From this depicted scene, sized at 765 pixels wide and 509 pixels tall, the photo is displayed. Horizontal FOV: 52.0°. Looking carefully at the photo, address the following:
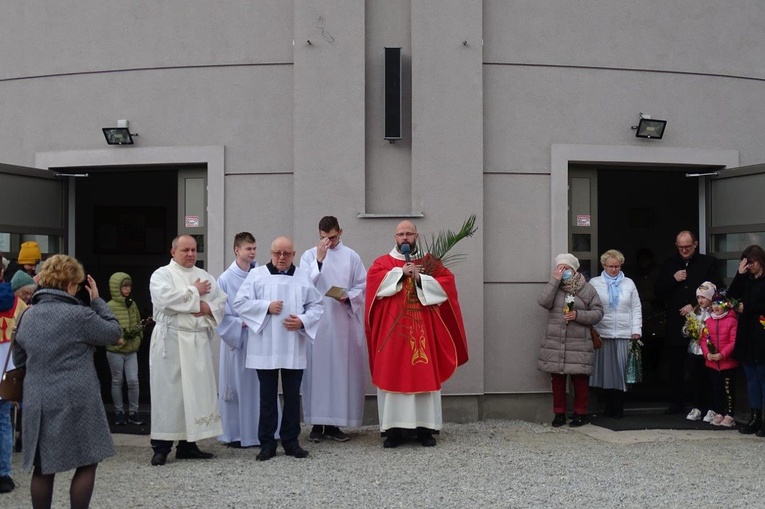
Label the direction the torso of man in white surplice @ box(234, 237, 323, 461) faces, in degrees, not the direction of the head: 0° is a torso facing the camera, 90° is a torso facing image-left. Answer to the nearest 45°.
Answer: approximately 0°

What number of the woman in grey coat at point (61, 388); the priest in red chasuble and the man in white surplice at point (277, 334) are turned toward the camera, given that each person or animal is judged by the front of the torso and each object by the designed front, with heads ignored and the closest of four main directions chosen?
2

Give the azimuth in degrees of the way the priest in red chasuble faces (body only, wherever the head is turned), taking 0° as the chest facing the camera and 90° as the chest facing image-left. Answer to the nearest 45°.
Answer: approximately 0°

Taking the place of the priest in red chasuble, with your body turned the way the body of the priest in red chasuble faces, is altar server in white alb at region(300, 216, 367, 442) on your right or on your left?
on your right

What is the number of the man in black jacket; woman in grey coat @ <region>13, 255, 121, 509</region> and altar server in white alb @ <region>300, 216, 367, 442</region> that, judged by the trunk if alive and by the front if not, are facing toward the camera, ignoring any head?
2

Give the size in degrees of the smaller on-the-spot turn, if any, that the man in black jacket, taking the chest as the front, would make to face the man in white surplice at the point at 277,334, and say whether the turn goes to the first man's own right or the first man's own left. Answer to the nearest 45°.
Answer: approximately 45° to the first man's own right

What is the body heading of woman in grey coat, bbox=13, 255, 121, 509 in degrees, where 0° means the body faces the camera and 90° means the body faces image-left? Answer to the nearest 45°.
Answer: approximately 225°

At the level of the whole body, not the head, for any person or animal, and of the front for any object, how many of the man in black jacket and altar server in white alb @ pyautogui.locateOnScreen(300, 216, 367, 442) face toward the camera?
2
